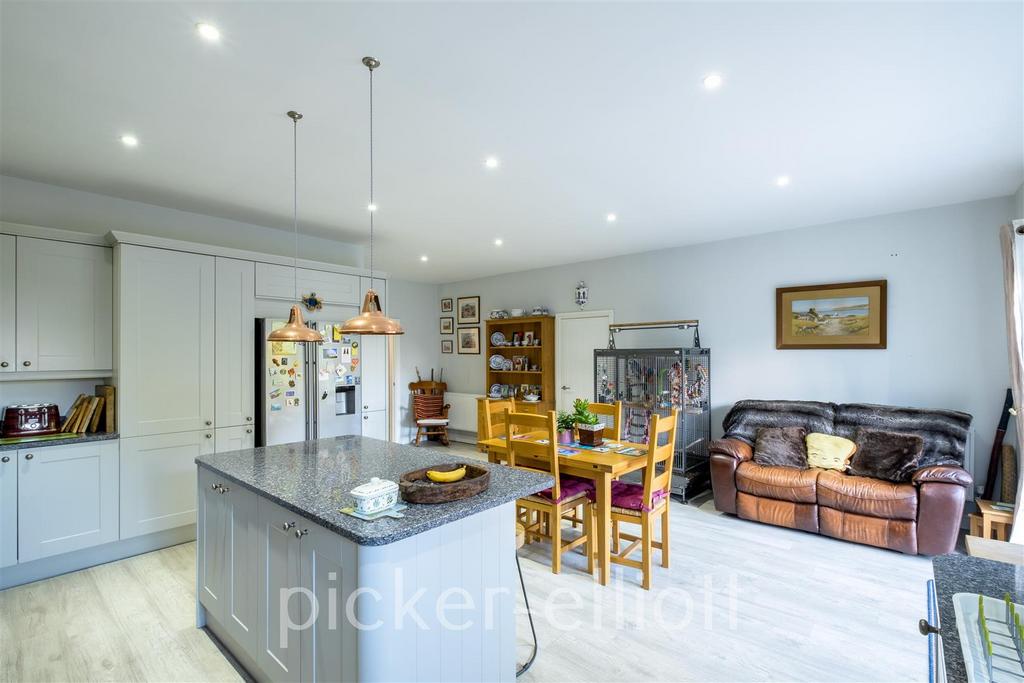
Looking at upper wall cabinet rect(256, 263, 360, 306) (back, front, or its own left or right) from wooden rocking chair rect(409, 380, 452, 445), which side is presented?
left

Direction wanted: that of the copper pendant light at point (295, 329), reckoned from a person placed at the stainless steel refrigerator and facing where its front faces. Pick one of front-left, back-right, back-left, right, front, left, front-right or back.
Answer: front-right

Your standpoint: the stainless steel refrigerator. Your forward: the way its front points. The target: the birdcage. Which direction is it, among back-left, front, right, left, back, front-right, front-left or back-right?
front-left

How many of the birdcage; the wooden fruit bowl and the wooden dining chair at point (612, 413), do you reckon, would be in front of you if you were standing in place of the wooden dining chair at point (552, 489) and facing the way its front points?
2

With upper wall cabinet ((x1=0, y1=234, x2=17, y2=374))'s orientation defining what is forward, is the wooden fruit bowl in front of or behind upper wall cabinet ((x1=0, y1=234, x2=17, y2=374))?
in front

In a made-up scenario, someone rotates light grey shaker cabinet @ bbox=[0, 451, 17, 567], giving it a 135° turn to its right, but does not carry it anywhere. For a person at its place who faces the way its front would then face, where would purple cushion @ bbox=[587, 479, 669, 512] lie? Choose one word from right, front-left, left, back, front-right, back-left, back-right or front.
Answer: back

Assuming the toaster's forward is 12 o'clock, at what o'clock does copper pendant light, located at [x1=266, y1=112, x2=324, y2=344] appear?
The copper pendant light is roughly at 11 o'clock from the toaster.

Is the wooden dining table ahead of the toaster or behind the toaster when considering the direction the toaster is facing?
ahead

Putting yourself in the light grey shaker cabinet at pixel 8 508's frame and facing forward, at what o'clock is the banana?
The banana is roughly at 11 o'clock from the light grey shaker cabinet.

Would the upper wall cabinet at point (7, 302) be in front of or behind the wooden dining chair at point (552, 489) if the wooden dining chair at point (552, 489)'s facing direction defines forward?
behind

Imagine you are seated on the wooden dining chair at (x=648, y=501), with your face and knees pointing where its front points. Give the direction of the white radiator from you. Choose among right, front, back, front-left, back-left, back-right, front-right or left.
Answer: front

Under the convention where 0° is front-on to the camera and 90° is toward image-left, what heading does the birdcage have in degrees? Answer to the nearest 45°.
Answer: approximately 45°

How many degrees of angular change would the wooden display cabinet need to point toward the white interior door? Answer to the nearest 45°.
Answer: approximately 90° to its left
